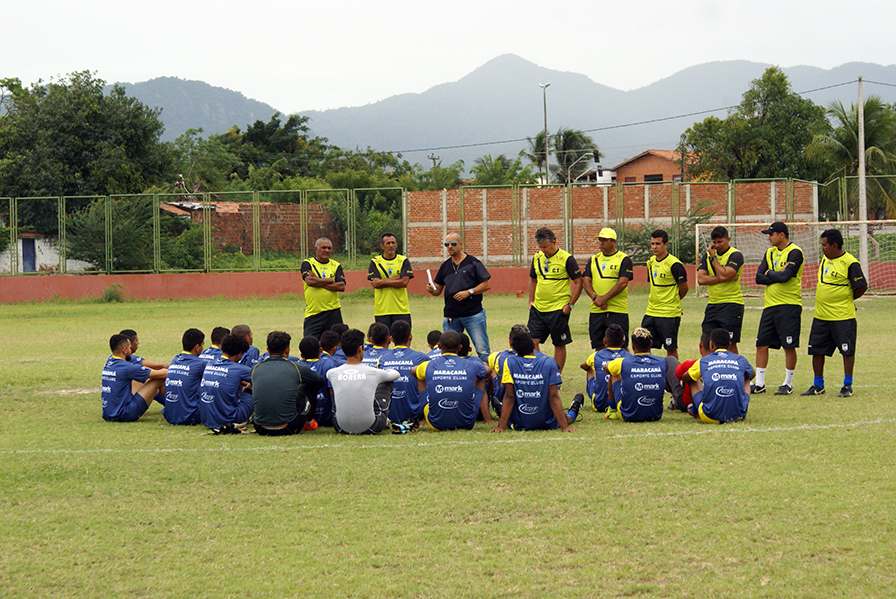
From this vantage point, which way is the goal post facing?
toward the camera

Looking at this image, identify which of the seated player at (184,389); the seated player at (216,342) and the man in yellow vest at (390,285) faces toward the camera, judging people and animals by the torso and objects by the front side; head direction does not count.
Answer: the man in yellow vest

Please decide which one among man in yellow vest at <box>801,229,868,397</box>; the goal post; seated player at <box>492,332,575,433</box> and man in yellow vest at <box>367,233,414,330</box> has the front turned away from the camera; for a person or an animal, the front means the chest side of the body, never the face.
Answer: the seated player

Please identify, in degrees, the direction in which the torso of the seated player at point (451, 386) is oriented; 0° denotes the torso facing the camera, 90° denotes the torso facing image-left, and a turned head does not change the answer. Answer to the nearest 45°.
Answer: approximately 180°

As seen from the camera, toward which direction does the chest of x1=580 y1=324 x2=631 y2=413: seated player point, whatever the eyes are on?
away from the camera

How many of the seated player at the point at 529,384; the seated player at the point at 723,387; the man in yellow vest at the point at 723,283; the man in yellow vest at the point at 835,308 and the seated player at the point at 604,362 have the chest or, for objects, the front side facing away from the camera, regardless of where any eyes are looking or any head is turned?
3

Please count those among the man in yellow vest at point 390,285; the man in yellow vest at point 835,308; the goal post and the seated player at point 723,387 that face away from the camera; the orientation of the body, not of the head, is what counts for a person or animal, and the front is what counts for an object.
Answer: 1

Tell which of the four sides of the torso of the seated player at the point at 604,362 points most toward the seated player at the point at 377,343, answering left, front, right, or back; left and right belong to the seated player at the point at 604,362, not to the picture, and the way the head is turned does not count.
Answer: left

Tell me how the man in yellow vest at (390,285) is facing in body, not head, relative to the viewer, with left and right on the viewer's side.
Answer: facing the viewer

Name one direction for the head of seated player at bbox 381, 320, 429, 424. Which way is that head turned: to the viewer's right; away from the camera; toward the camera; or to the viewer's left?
away from the camera

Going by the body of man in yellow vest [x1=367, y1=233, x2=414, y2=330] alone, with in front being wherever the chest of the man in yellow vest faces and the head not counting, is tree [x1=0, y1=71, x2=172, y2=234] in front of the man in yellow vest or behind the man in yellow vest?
behind

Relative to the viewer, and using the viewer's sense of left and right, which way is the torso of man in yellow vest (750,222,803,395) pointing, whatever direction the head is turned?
facing the viewer and to the left of the viewer

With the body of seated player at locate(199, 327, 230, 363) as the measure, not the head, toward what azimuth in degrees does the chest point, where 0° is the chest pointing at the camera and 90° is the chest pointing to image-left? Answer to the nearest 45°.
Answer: approximately 225°

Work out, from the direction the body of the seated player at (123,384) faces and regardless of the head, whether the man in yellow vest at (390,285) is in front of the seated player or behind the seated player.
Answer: in front

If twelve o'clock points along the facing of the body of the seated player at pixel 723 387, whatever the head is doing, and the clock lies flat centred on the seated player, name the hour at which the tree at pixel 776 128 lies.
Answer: The tree is roughly at 12 o'clock from the seated player.

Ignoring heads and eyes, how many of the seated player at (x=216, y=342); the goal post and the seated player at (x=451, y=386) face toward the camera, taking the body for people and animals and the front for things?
1

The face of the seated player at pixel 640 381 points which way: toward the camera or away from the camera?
away from the camera

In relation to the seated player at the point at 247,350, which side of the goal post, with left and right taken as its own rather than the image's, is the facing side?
front
